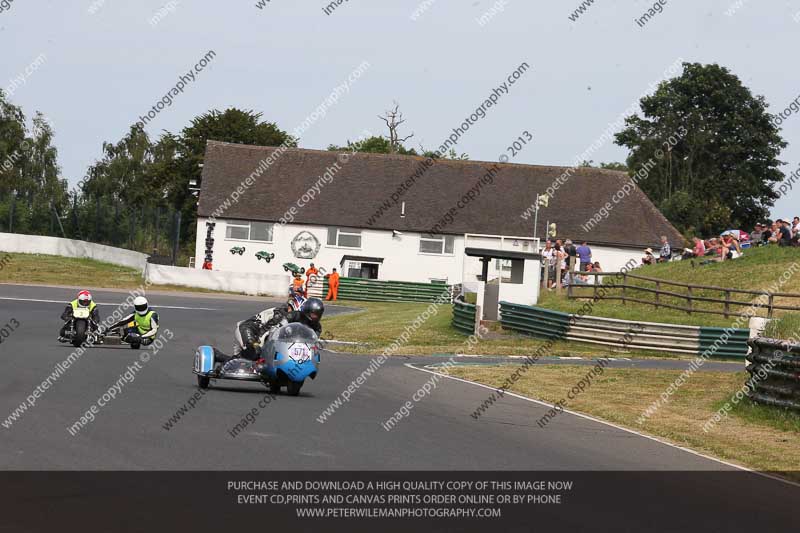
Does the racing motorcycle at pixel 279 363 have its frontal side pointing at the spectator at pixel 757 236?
no

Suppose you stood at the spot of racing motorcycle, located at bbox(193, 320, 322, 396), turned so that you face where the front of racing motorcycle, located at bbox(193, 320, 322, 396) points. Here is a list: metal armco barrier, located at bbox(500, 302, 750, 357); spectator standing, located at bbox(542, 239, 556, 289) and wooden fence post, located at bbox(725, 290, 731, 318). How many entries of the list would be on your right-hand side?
0

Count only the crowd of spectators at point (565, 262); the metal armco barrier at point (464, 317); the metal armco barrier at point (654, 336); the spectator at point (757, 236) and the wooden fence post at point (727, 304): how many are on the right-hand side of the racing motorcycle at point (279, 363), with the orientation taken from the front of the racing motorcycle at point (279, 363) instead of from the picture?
0

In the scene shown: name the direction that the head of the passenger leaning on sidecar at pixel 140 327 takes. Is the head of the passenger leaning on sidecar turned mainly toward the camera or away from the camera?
toward the camera

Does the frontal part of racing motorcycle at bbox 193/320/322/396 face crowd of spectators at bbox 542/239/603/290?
no

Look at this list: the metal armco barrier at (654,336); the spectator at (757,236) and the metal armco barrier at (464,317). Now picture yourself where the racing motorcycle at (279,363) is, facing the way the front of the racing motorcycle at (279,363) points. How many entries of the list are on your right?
0

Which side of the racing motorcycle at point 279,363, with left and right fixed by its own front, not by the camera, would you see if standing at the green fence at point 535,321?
left

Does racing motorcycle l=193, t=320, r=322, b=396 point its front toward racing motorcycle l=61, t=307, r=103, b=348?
no

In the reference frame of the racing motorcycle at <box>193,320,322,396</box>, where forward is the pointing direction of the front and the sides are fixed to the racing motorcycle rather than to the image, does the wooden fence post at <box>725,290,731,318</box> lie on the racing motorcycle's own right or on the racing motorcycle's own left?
on the racing motorcycle's own left
